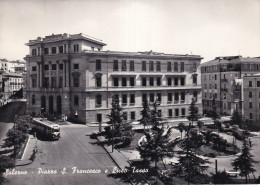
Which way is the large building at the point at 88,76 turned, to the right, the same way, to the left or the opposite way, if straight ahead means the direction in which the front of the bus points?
to the right

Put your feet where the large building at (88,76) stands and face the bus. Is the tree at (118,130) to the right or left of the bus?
left

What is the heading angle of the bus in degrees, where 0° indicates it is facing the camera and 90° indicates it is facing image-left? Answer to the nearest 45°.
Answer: approximately 315°

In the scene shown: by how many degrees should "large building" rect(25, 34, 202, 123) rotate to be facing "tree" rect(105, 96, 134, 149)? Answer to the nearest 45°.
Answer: approximately 45° to its left

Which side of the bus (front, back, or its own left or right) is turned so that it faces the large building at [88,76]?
left

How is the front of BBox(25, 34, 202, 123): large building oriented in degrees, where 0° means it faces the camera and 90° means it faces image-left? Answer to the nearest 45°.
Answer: approximately 45°
